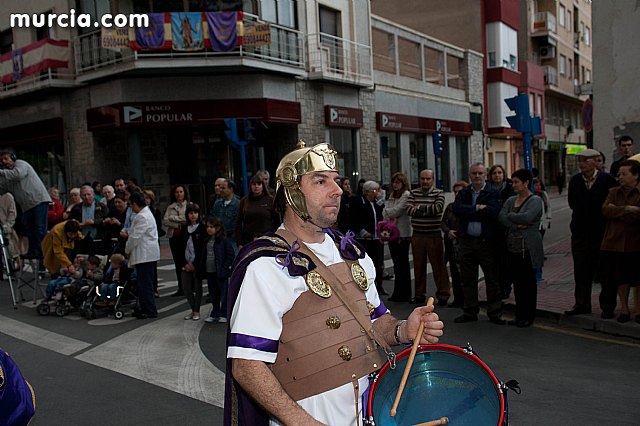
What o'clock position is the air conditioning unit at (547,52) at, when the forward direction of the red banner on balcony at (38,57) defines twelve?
The air conditioning unit is roughly at 7 o'clock from the red banner on balcony.

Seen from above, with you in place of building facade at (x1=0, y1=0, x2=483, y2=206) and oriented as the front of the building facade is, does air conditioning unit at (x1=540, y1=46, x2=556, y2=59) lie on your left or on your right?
on your left

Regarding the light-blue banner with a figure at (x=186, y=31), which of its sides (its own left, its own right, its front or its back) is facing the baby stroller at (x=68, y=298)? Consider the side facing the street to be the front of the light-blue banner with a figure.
front

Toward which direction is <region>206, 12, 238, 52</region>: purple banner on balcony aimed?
toward the camera

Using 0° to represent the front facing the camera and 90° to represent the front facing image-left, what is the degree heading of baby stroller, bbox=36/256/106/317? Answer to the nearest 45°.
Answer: approximately 45°

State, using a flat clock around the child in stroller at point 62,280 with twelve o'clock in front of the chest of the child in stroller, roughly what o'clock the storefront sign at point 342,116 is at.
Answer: The storefront sign is roughly at 6 o'clock from the child in stroller.

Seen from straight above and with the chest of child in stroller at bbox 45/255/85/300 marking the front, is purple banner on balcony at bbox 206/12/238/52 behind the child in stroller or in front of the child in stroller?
behind

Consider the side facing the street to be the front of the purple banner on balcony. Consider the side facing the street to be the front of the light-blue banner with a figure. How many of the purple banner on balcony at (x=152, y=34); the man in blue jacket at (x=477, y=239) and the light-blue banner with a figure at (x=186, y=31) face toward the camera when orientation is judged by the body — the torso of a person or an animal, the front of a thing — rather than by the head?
3

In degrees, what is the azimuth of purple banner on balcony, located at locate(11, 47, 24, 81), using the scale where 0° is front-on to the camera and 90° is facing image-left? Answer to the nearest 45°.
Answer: approximately 45°

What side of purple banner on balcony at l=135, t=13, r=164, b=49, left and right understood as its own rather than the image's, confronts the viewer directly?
front

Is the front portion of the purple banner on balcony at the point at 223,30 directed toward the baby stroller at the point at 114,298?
yes

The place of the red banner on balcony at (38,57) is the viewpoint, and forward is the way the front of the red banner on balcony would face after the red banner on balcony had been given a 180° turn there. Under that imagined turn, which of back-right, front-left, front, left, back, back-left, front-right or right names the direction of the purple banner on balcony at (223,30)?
right

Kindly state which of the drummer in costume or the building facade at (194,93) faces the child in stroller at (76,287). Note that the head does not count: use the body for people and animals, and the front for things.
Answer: the building facade

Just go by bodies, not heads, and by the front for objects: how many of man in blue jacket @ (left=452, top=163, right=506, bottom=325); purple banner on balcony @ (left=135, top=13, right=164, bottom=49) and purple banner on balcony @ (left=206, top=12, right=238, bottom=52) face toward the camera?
3

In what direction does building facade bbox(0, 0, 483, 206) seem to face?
toward the camera
